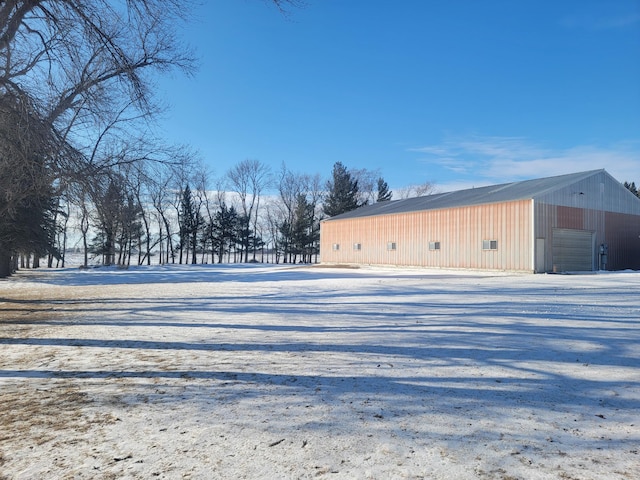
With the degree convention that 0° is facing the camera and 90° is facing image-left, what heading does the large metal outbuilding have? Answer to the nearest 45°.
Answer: approximately 315°
